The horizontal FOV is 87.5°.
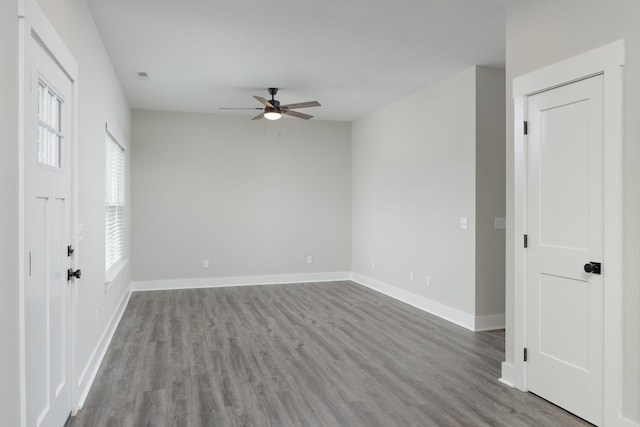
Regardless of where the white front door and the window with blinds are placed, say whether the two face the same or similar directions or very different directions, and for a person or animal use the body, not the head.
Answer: same or similar directions

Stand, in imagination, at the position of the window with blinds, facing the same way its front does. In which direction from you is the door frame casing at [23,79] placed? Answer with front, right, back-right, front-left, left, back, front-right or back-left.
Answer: right

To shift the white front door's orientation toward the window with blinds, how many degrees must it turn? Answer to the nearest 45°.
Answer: approximately 90° to its left

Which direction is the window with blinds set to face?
to the viewer's right

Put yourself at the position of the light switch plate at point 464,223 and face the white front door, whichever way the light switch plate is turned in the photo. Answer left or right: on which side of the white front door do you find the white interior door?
left

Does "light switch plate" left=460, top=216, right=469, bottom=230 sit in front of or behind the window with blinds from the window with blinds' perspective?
in front

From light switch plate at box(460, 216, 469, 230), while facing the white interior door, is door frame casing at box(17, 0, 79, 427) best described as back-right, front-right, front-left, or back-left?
front-right

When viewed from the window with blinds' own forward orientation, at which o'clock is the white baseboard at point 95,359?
The white baseboard is roughly at 3 o'clock from the window with blinds.

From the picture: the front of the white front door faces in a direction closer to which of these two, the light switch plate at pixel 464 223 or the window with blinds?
the light switch plate

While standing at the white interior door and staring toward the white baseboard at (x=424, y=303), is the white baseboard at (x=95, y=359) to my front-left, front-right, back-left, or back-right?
front-left

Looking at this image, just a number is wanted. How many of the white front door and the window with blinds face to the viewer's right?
2

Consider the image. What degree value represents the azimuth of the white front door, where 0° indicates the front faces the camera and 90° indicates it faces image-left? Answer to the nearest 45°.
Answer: approximately 270°

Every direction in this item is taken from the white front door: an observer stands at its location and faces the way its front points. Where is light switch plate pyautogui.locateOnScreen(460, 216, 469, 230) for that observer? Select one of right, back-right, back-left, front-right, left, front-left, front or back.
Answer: front
